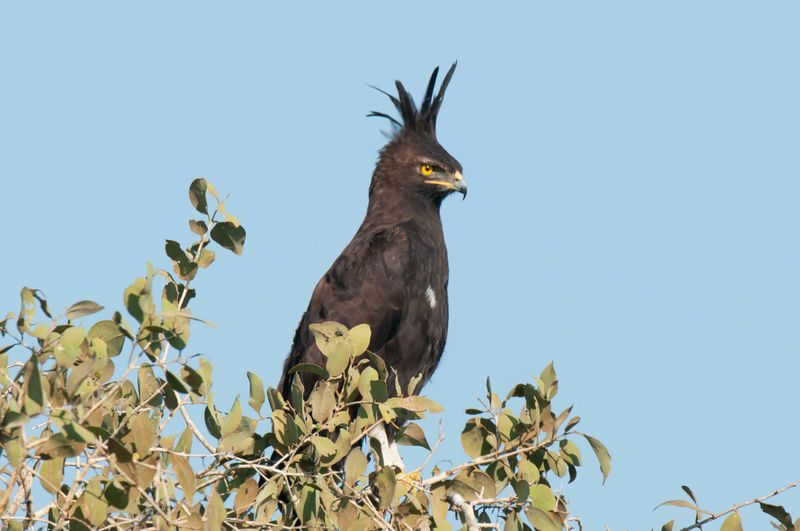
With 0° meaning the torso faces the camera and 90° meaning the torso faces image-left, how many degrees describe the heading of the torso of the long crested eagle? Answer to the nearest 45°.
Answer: approximately 270°
